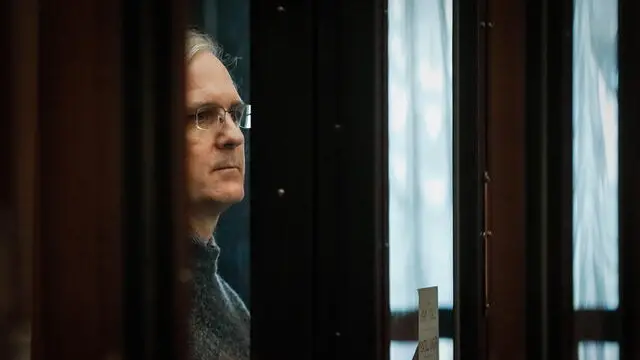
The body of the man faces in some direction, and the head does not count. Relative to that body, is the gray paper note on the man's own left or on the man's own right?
on the man's own left

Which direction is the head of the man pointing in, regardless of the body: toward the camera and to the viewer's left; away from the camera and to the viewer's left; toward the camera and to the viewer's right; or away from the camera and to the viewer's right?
toward the camera and to the viewer's right

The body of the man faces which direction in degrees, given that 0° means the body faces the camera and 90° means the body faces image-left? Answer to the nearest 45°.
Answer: approximately 315°
